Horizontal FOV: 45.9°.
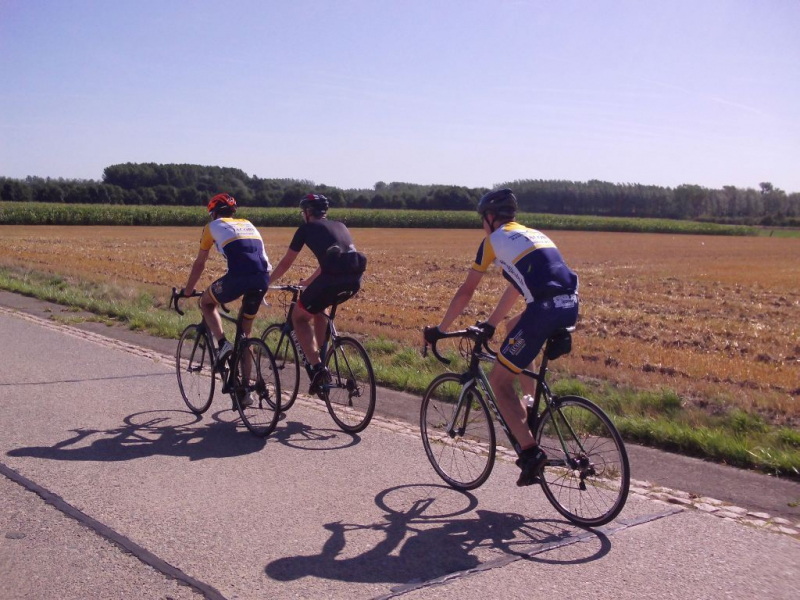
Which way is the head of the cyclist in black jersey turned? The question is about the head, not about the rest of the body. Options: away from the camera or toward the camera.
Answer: away from the camera

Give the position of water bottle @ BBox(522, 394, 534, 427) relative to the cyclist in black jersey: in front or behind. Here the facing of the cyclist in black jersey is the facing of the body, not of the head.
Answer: behind

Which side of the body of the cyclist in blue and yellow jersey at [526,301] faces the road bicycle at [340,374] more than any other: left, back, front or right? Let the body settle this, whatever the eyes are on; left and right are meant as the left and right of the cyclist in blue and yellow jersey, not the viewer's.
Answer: front

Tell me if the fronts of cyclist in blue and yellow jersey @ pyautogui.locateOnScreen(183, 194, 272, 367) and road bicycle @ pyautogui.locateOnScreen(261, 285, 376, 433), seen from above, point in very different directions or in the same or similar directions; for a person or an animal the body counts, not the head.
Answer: same or similar directions

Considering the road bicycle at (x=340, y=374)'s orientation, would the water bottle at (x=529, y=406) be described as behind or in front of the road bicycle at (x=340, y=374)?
behind

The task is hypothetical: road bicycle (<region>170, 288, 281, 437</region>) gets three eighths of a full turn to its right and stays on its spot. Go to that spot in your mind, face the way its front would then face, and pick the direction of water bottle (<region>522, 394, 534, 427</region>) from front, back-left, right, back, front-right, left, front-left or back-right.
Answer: front-right

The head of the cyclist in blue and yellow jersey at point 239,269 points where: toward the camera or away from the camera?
away from the camera

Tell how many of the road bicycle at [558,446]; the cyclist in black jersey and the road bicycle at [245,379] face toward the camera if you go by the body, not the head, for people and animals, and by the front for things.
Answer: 0

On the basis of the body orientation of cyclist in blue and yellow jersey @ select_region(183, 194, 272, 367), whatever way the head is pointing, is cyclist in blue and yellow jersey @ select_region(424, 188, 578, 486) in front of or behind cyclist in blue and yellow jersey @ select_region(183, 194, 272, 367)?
behind

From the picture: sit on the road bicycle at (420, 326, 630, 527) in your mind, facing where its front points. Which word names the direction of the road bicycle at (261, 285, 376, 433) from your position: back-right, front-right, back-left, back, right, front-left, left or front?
front

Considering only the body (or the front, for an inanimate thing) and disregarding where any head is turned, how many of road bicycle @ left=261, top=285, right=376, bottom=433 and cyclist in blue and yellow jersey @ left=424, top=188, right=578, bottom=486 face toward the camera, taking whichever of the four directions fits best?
0

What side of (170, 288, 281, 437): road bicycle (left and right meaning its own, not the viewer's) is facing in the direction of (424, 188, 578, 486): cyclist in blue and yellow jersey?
back

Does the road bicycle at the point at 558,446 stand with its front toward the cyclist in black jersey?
yes

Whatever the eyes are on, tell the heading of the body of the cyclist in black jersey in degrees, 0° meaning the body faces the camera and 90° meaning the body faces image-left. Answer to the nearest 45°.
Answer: approximately 135°

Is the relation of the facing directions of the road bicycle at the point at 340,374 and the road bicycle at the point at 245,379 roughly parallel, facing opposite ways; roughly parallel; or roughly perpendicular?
roughly parallel

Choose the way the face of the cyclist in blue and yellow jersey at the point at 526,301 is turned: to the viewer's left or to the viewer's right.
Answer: to the viewer's left

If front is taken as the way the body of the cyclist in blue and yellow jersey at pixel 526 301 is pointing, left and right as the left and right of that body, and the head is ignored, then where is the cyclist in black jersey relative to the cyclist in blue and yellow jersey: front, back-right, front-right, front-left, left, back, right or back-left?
front

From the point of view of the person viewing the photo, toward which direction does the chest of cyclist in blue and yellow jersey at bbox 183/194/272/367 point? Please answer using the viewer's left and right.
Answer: facing away from the viewer and to the left of the viewer

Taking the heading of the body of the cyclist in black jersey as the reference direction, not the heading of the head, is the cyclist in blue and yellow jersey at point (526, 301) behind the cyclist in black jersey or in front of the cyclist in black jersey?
behind

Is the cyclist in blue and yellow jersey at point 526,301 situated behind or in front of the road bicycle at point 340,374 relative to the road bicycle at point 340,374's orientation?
behind
